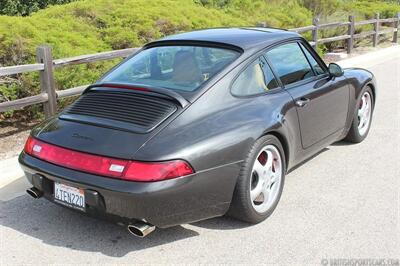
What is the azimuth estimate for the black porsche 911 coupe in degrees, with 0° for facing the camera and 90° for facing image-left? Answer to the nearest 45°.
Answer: approximately 225°

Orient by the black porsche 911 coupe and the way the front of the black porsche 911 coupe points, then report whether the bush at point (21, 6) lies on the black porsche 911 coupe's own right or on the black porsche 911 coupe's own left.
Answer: on the black porsche 911 coupe's own left
